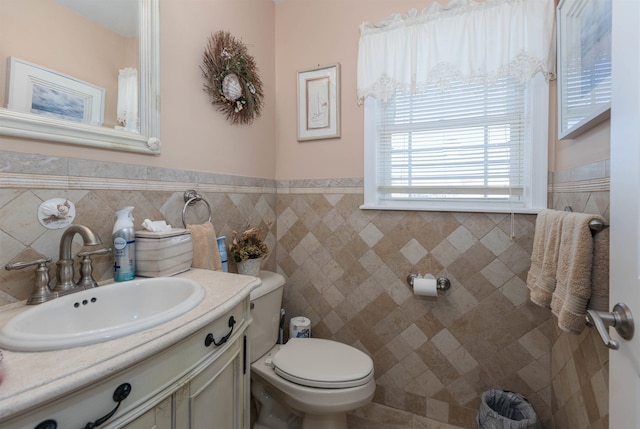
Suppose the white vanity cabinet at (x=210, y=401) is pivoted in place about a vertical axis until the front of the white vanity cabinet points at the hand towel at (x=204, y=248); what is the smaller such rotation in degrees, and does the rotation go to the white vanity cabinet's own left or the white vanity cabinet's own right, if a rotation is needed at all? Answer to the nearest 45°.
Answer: approximately 135° to the white vanity cabinet's own left

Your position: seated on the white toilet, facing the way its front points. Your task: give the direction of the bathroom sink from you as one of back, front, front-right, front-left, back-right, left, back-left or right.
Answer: right

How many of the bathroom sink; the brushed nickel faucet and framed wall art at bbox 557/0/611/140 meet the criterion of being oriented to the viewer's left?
1

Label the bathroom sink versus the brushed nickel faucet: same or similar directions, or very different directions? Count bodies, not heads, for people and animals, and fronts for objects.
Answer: same or similar directions

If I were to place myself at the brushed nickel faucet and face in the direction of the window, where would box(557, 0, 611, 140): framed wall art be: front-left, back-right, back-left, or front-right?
front-right

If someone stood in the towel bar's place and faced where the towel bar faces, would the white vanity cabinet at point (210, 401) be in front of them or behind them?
in front

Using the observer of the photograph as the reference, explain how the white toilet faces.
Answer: facing the viewer and to the right of the viewer

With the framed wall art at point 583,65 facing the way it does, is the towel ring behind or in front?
in front

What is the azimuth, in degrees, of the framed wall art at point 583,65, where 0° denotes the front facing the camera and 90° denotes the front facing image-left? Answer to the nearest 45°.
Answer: approximately 90°

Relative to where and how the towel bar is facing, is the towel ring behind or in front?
in front

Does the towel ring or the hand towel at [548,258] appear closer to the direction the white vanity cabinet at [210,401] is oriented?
the hand towel
